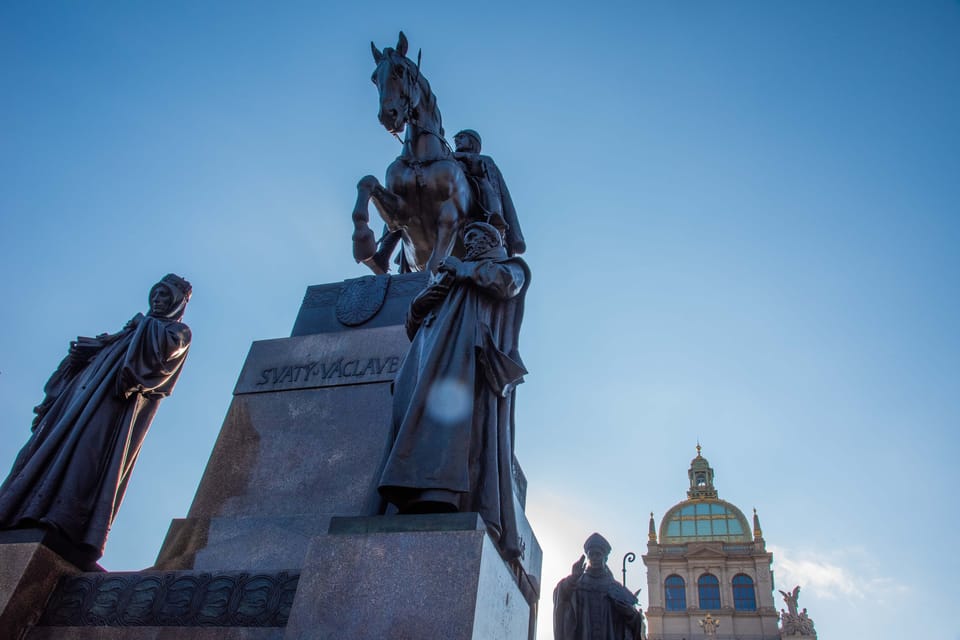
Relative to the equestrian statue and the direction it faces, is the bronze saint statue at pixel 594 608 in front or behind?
behind

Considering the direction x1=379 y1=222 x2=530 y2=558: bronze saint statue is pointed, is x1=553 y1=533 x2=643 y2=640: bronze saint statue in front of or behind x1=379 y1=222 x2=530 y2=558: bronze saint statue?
behind

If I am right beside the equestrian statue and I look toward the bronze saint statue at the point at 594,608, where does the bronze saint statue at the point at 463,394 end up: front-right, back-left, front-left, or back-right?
back-right

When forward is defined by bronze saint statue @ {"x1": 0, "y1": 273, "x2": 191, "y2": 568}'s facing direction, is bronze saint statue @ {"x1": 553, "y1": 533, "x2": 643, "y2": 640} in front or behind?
behind

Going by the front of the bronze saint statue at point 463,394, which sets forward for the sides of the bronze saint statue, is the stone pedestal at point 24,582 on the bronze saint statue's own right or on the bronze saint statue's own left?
on the bronze saint statue's own right

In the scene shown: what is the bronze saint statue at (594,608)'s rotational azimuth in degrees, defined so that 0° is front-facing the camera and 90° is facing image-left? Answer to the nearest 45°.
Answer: approximately 0°

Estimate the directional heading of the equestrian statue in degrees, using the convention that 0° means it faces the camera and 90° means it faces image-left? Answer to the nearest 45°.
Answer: approximately 45°
